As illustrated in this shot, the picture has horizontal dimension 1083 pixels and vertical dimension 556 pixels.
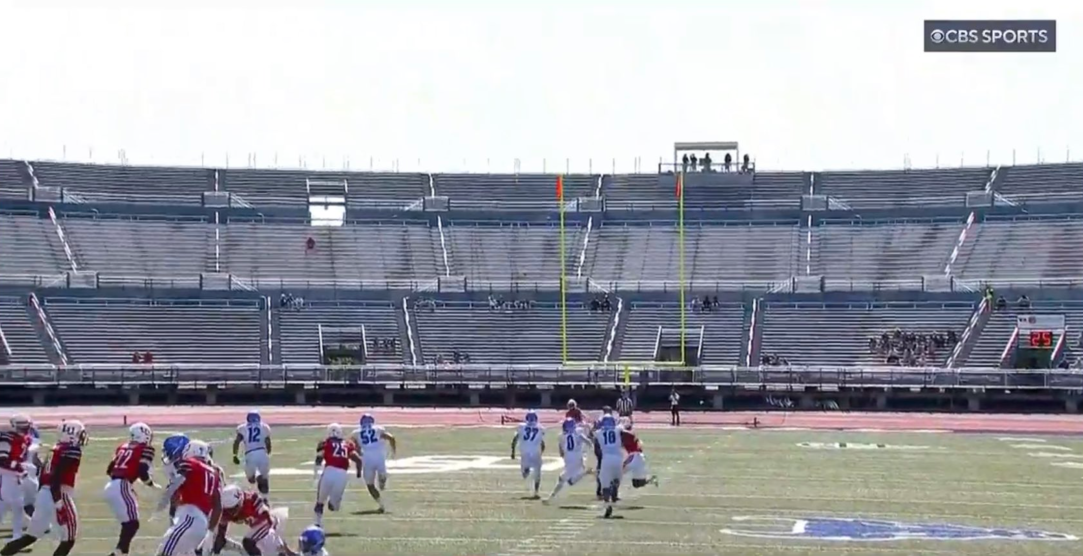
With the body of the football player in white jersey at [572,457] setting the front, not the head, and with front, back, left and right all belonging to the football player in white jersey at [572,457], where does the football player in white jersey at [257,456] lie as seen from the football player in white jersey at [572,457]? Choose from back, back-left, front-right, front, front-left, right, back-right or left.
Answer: back-left

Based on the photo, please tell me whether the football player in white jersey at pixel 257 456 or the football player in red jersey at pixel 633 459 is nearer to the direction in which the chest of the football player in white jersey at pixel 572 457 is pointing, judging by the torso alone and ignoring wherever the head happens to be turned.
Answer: the football player in red jersey

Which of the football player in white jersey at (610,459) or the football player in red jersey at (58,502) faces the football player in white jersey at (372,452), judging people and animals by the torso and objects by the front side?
the football player in red jersey

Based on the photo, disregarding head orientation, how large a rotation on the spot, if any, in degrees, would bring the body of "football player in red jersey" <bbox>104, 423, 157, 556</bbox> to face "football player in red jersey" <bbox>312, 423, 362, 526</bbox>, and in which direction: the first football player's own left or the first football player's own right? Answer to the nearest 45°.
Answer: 0° — they already face them

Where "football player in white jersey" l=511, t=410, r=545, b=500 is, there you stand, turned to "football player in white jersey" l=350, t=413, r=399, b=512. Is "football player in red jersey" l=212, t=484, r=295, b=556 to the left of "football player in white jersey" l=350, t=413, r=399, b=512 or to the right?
left

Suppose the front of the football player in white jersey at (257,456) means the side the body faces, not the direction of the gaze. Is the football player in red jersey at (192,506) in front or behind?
behind

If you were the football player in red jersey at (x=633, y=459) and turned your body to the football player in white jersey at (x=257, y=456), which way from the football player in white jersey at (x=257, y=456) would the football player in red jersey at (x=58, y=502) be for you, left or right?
left

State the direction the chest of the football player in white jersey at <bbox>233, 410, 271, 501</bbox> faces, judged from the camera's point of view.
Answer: away from the camera

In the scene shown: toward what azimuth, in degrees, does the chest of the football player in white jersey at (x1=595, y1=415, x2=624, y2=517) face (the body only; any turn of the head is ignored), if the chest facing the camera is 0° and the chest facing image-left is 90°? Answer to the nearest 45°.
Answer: approximately 180°

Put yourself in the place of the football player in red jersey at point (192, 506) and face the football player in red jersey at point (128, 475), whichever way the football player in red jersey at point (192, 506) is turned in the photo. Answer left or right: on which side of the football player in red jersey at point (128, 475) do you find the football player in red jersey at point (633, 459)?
right
